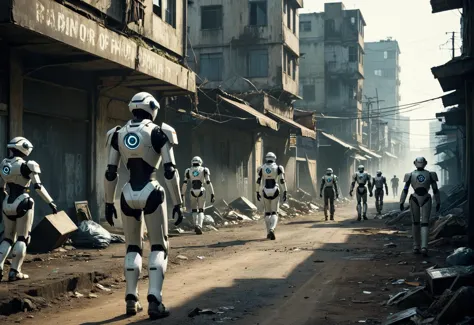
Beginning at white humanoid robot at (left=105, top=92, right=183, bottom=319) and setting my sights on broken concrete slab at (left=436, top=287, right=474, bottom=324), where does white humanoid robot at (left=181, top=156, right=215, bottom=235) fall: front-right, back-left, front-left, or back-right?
back-left

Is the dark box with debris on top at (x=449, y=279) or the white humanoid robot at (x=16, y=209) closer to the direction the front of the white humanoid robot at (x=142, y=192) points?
the dark box with debris on top

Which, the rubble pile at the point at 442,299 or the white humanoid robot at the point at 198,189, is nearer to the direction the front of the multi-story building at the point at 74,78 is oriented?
the rubble pile

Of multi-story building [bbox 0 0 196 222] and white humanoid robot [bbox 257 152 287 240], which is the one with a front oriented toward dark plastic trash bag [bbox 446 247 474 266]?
the multi-story building

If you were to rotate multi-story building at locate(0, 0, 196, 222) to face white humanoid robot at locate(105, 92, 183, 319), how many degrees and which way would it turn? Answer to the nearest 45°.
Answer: approximately 45° to its right

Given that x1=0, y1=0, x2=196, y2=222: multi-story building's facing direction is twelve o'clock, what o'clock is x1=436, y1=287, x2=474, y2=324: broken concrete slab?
The broken concrete slab is roughly at 1 o'clock from the multi-story building.
